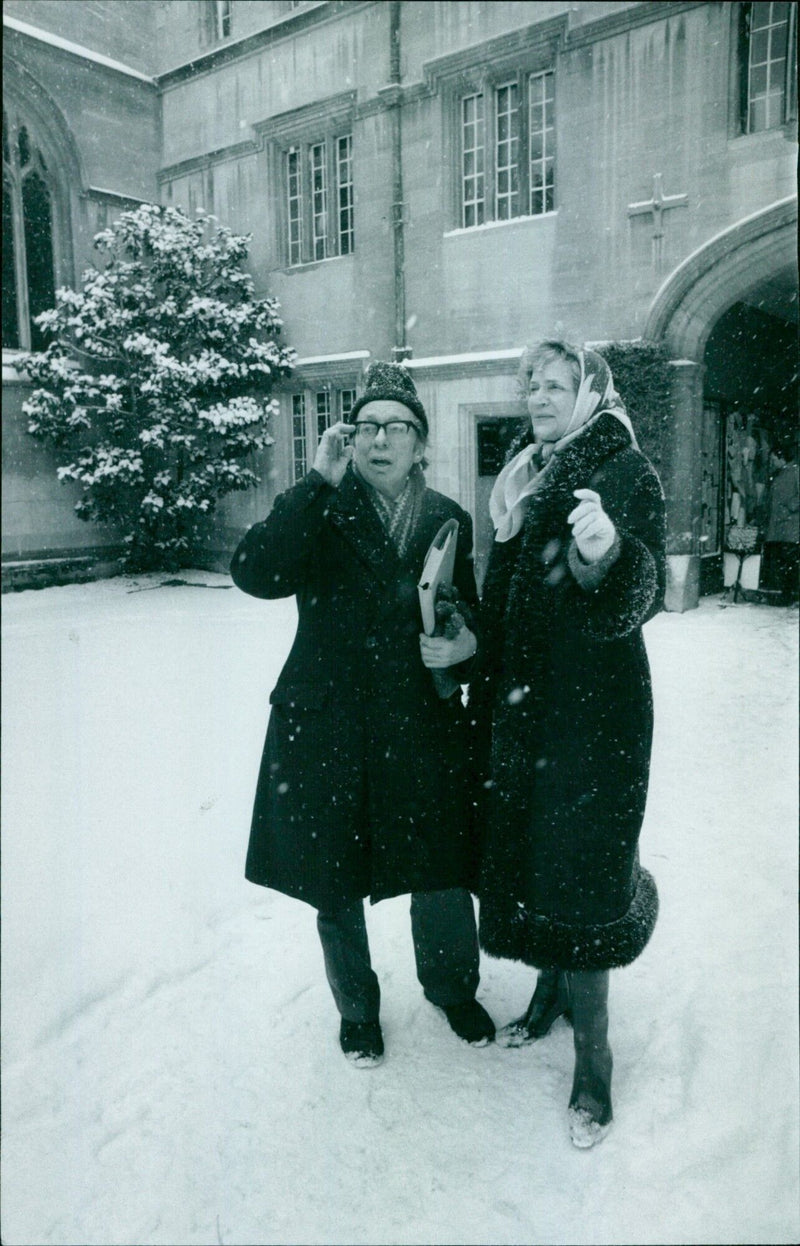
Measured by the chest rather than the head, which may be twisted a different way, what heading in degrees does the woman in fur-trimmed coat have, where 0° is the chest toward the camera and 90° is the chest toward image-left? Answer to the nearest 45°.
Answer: approximately 45°

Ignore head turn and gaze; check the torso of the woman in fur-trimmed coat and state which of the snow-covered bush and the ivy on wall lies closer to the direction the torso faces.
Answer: the snow-covered bush
